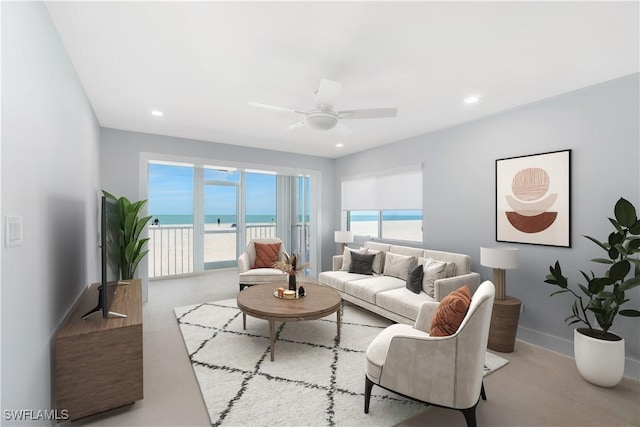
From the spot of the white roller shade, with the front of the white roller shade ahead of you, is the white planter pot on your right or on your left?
on your left

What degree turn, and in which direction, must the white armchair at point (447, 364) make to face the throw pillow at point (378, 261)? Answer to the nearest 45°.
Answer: approximately 90° to its right

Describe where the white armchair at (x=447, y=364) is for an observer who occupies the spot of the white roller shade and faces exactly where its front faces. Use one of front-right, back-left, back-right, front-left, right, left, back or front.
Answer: front-left

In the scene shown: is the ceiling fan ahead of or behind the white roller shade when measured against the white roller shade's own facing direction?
ahead

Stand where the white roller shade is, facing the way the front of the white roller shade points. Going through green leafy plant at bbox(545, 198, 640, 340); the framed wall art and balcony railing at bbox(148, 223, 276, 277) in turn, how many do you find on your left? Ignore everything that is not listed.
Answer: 2

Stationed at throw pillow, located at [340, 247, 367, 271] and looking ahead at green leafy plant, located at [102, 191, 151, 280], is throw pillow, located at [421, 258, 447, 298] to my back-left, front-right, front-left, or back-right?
back-left

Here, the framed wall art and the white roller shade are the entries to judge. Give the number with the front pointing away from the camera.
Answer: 0

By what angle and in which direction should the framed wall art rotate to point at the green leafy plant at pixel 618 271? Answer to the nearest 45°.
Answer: approximately 90° to its left

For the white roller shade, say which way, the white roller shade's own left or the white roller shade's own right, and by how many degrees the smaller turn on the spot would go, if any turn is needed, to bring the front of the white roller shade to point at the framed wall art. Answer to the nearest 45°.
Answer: approximately 90° to the white roller shade's own left

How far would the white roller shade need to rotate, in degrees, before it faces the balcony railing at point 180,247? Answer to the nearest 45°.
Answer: approximately 45° to its right

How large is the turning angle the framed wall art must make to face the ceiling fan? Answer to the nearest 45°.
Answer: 0° — it already faces it

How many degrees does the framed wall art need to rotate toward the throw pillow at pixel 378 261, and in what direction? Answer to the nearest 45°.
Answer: approximately 45° to its right

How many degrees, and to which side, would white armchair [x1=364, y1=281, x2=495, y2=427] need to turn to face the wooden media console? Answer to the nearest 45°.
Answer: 0° — it already faces it

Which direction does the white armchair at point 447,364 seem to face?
to the viewer's left
